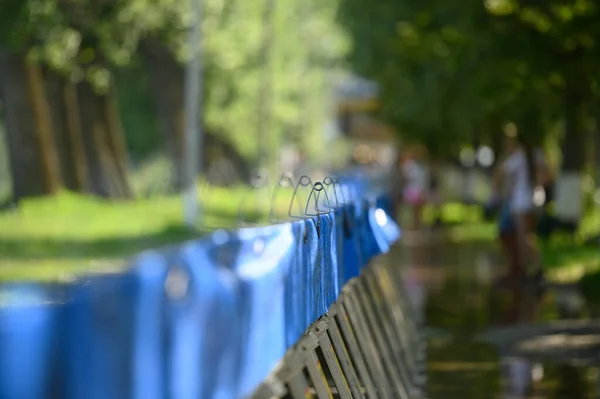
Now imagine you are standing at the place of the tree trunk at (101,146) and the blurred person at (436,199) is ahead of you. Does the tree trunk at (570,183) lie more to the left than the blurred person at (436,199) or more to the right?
right
